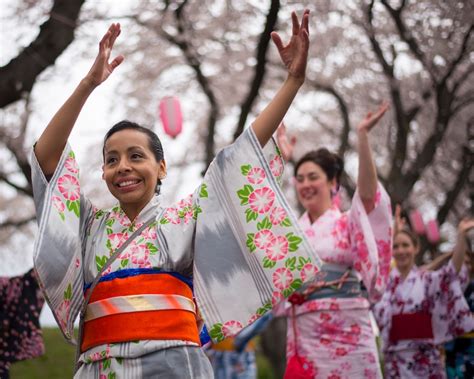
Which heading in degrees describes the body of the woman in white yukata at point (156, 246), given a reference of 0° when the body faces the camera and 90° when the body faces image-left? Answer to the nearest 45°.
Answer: approximately 0°

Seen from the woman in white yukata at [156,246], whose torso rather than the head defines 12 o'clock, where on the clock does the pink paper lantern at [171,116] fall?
The pink paper lantern is roughly at 6 o'clock from the woman in white yukata.

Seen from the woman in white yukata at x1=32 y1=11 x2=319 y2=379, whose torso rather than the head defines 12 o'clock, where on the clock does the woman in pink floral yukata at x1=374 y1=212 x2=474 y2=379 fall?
The woman in pink floral yukata is roughly at 7 o'clock from the woman in white yukata.

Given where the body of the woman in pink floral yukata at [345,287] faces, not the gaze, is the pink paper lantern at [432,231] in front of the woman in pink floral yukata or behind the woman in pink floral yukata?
behind

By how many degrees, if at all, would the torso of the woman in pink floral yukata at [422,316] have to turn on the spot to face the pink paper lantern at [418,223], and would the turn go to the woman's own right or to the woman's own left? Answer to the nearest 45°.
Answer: approximately 135° to the woman's own right

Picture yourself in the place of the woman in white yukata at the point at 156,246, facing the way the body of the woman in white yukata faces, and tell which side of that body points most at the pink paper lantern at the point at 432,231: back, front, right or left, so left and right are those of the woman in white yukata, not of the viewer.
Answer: back

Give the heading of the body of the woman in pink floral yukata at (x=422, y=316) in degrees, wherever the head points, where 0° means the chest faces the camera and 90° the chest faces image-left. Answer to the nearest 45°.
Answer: approximately 45°

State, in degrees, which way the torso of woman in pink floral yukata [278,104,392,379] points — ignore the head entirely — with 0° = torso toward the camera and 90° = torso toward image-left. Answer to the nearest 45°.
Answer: approximately 45°
